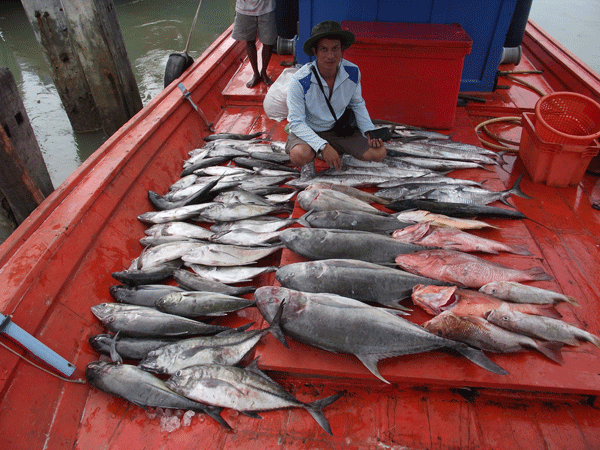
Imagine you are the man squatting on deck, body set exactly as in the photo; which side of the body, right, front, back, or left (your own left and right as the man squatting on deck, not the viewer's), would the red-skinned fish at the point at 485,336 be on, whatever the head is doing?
front

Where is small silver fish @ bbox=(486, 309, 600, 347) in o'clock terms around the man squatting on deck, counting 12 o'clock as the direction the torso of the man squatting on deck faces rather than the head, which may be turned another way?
The small silver fish is roughly at 11 o'clock from the man squatting on deck.

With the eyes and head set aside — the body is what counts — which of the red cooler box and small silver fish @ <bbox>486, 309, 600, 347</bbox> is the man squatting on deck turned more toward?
the small silver fish

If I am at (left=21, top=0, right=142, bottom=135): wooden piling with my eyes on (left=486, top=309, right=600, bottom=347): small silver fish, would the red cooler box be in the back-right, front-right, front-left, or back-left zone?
front-left

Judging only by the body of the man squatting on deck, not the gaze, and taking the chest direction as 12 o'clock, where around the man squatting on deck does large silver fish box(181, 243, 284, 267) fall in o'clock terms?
The large silver fish is roughly at 1 o'clock from the man squatting on deck.

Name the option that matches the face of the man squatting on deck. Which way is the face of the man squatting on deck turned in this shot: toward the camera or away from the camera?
toward the camera

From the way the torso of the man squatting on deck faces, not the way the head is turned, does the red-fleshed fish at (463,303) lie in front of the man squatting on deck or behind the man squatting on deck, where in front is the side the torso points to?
in front

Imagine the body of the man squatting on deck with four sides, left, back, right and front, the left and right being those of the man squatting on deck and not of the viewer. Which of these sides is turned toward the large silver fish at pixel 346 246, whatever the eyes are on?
front

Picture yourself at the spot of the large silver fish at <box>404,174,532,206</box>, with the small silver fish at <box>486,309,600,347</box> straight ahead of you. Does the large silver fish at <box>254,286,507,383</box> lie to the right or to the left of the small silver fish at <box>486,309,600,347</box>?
right

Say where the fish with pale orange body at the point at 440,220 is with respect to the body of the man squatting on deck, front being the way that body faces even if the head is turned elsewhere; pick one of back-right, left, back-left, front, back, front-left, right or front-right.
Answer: front-left

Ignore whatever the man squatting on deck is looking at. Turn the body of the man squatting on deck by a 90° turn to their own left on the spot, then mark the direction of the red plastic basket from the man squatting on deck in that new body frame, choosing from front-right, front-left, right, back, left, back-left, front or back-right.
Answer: front

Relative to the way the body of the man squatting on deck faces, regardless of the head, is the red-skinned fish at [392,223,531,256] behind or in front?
in front

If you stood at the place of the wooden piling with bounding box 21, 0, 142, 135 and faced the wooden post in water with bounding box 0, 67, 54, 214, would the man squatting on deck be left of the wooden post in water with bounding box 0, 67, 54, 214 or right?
left

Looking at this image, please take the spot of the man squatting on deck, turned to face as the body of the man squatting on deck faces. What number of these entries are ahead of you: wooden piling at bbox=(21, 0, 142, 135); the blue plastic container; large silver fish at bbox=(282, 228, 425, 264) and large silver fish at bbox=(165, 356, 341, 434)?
2

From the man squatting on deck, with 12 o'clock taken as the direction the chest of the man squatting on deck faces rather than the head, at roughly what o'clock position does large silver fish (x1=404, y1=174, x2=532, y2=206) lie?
The large silver fish is roughly at 10 o'clock from the man squatting on deck.

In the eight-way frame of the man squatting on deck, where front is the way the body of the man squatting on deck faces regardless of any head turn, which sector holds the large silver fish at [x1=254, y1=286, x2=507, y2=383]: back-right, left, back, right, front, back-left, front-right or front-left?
front

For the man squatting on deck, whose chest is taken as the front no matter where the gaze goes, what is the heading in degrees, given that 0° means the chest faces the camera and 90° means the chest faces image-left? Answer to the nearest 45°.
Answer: approximately 0°

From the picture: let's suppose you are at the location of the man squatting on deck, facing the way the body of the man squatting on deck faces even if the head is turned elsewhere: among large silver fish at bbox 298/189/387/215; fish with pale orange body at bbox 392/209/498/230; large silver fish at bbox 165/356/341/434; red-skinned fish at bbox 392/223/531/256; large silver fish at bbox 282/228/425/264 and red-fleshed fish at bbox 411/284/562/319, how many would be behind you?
0
